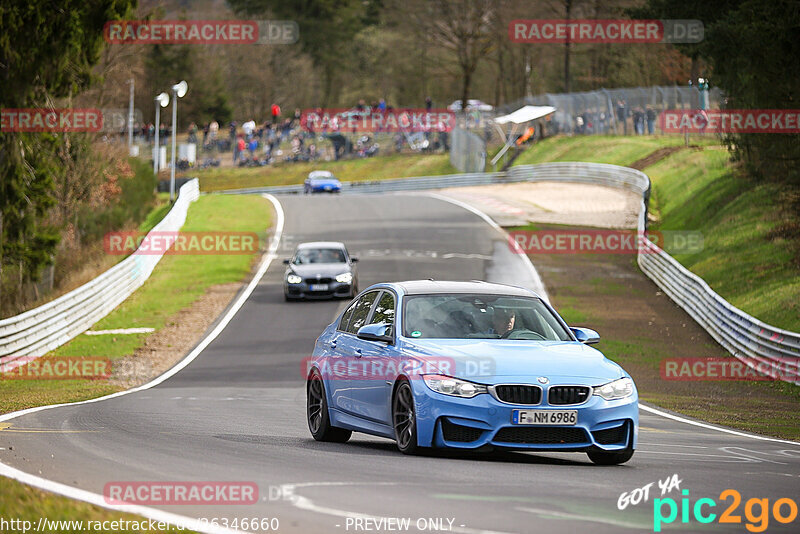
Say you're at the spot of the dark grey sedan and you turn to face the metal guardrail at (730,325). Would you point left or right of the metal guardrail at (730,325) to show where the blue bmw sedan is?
right

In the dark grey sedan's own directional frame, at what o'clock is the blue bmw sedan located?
The blue bmw sedan is roughly at 12 o'clock from the dark grey sedan.

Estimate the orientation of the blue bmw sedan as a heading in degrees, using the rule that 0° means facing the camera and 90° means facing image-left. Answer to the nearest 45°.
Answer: approximately 315°

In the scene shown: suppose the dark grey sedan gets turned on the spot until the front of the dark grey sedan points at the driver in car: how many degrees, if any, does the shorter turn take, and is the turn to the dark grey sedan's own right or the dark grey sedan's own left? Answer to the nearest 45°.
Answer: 0° — it already faces them

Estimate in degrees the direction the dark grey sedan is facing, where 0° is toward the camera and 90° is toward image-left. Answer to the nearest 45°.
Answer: approximately 0°

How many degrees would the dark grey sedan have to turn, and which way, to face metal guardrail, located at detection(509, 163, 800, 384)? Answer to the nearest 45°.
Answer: approximately 45° to its left

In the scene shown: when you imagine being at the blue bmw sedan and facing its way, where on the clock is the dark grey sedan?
The dark grey sedan is roughly at 7 o'clock from the blue bmw sedan.

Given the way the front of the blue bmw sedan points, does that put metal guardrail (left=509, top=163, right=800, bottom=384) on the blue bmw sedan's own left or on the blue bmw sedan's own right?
on the blue bmw sedan's own left

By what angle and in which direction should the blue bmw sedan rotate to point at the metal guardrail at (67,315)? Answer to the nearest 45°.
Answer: approximately 180°
